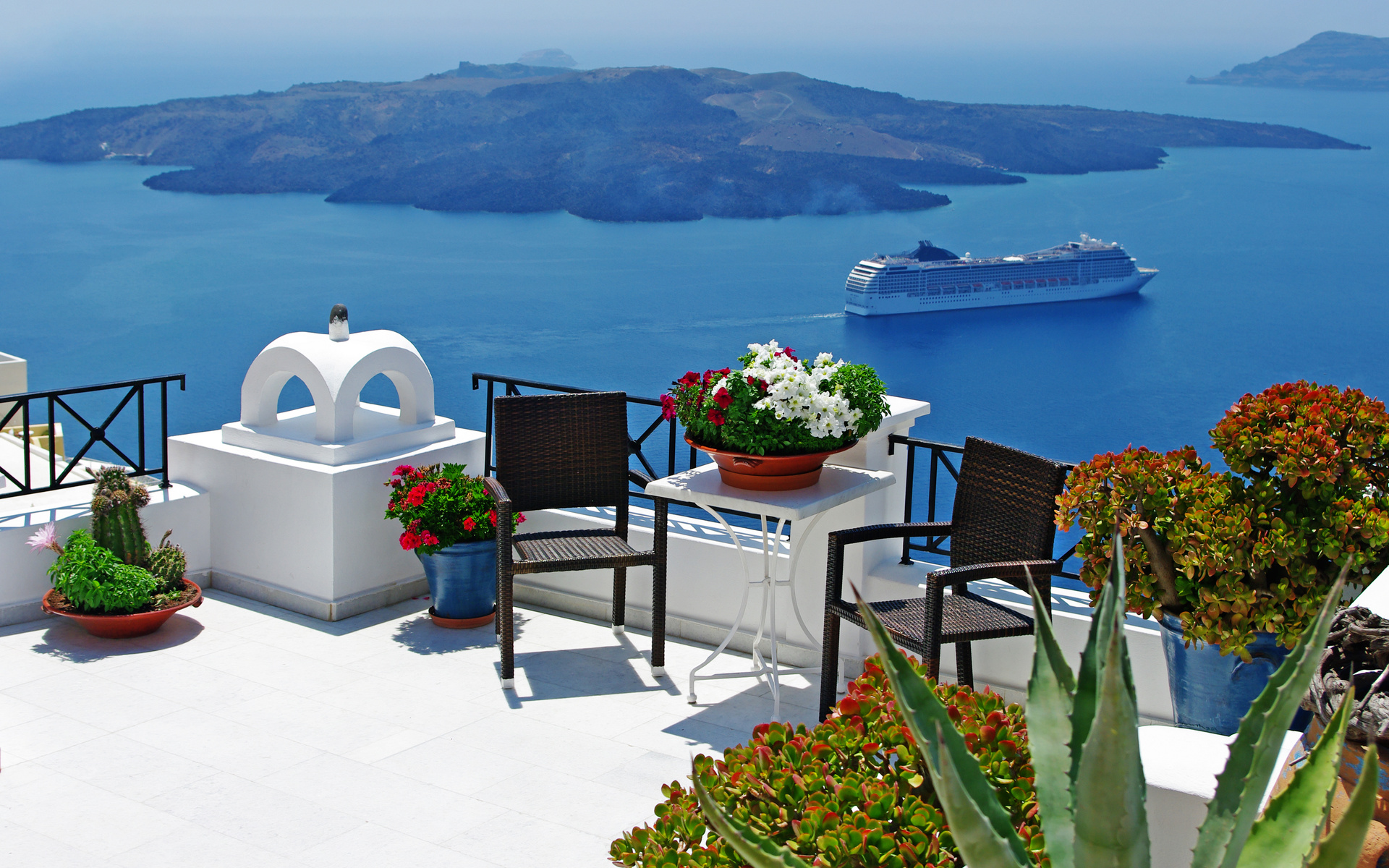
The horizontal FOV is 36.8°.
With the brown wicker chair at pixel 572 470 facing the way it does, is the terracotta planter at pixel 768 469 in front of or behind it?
in front

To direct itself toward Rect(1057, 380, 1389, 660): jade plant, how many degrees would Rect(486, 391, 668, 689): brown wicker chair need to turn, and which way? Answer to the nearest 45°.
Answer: approximately 45° to its left

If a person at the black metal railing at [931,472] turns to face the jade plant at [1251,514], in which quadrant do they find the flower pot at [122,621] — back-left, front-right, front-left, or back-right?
back-right

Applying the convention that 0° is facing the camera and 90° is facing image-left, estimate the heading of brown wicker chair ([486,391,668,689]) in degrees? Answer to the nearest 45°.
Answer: approximately 0°

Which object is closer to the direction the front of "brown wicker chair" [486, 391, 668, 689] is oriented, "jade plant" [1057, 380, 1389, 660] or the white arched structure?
the jade plant

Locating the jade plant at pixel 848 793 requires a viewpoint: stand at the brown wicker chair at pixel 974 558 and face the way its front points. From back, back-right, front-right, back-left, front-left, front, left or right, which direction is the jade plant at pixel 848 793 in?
front-left

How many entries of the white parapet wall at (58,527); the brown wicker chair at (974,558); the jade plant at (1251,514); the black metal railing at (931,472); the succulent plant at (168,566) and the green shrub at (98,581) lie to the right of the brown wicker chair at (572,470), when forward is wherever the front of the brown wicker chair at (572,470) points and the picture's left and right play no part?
3

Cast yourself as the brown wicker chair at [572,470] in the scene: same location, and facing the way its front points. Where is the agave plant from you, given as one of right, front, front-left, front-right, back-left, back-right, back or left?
front

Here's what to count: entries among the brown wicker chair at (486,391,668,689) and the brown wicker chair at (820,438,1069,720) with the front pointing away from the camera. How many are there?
0

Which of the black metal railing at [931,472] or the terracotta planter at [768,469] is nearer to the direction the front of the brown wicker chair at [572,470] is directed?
the terracotta planter

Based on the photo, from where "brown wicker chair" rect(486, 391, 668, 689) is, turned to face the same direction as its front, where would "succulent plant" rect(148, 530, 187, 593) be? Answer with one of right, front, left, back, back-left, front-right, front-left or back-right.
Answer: right

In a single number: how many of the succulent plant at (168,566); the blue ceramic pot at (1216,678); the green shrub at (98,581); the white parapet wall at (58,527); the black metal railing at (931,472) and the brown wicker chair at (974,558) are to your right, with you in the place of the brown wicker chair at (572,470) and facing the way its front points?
3

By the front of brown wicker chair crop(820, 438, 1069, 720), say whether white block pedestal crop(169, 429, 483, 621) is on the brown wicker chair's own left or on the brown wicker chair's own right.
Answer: on the brown wicker chair's own right
